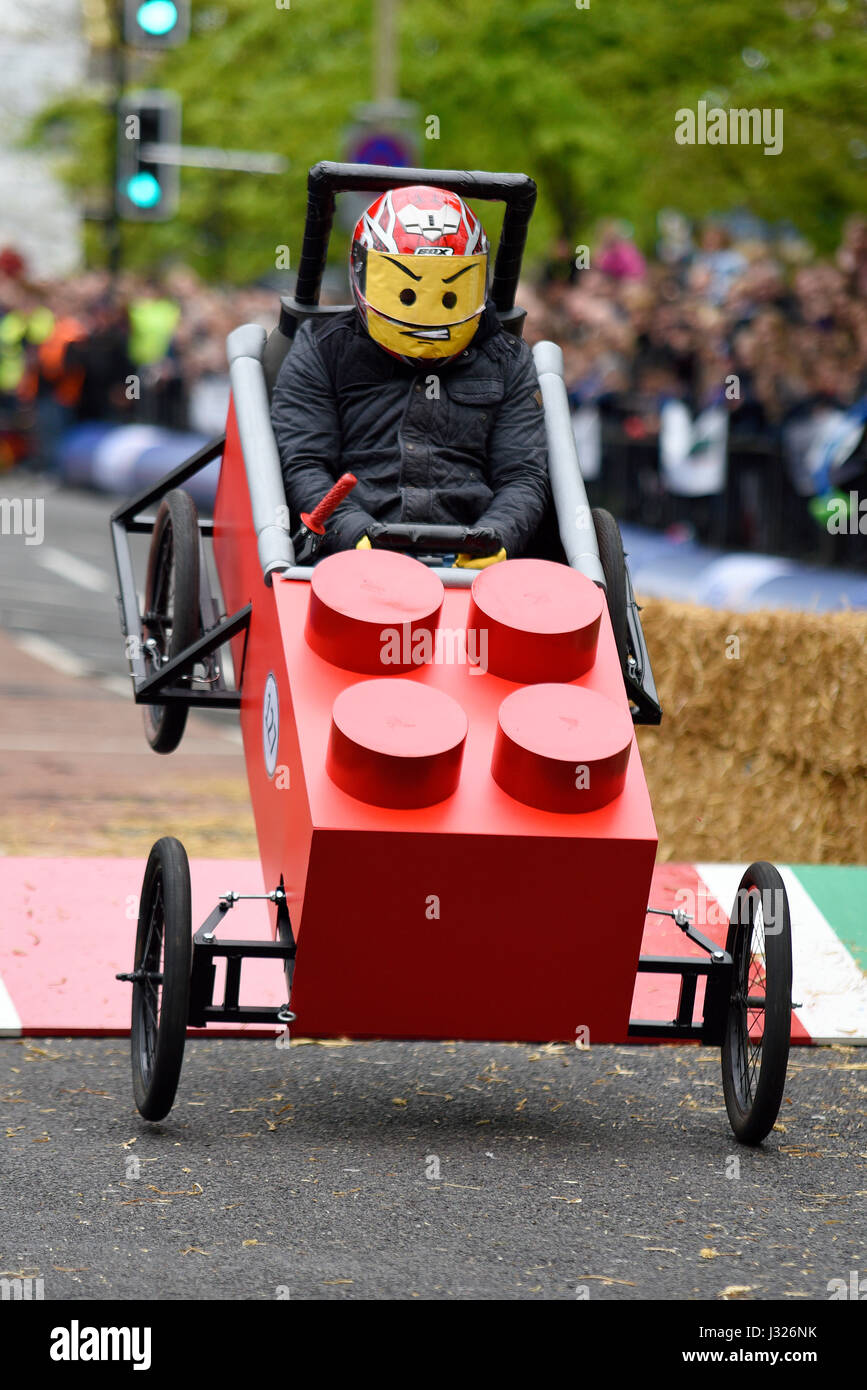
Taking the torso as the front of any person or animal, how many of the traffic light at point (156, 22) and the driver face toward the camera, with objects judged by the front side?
2

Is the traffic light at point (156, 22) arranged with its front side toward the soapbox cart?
yes

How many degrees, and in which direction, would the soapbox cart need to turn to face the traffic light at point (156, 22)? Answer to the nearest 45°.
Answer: approximately 180°

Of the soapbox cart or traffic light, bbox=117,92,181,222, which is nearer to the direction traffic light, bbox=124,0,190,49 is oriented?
the soapbox cart

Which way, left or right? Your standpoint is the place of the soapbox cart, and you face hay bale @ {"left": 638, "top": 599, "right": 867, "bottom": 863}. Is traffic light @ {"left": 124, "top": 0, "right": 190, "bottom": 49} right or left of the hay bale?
left
